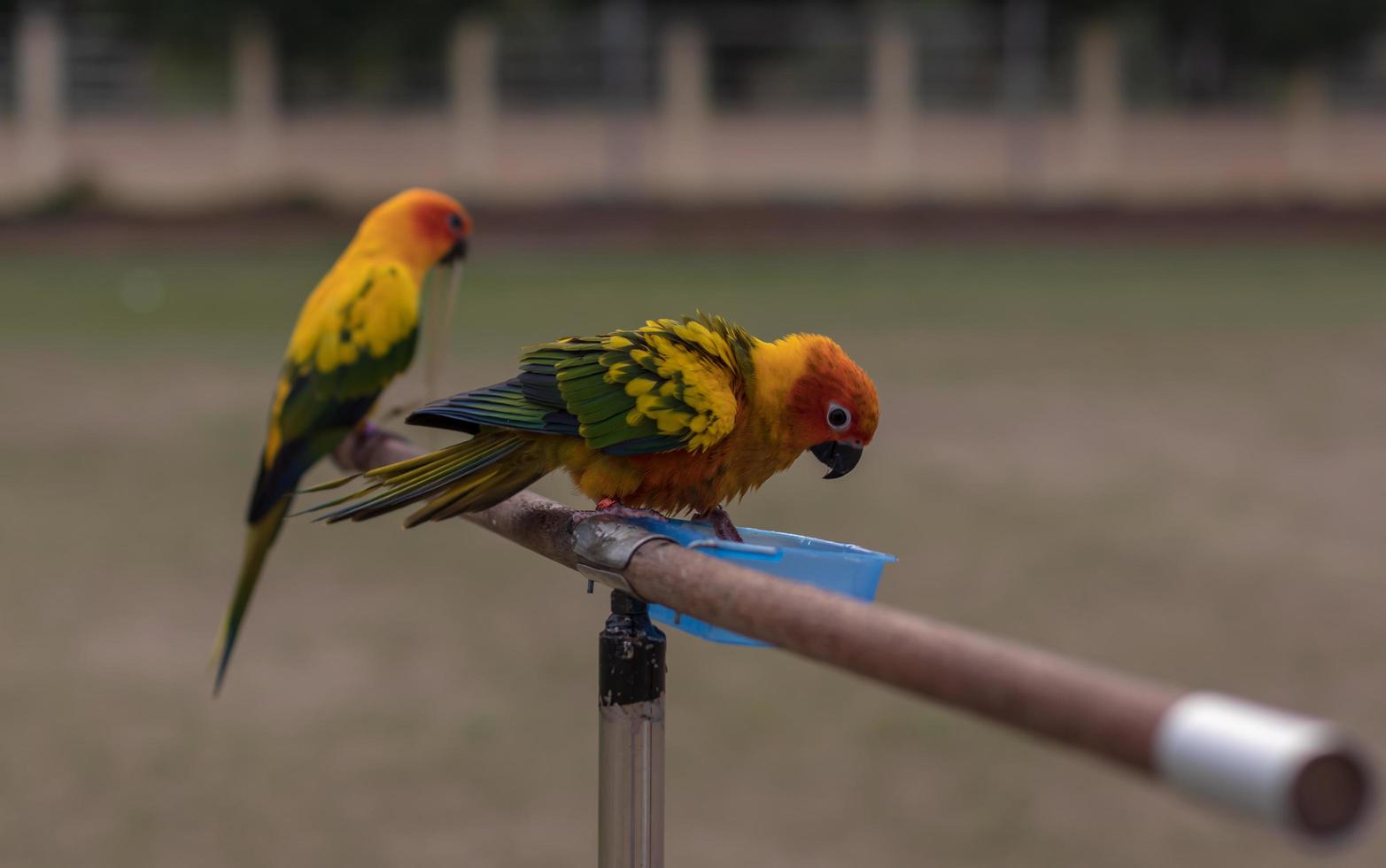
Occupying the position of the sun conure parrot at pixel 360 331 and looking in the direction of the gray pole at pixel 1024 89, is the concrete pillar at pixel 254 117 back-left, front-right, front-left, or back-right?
front-left

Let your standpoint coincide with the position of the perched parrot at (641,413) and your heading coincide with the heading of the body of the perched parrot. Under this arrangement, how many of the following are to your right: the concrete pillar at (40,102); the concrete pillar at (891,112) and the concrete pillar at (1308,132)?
0

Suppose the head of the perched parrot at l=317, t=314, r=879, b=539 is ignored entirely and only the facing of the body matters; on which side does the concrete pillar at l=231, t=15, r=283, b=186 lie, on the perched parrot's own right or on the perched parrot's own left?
on the perched parrot's own left

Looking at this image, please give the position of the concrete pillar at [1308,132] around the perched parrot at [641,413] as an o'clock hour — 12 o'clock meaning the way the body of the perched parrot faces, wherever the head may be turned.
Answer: The concrete pillar is roughly at 10 o'clock from the perched parrot.

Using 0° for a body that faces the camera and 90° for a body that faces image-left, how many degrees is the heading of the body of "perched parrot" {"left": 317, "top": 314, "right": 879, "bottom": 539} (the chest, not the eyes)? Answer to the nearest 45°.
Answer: approximately 270°

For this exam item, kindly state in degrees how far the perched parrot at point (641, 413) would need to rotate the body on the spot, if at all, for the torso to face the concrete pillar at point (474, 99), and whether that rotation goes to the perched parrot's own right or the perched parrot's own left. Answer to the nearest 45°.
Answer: approximately 90° to the perched parrot's own left

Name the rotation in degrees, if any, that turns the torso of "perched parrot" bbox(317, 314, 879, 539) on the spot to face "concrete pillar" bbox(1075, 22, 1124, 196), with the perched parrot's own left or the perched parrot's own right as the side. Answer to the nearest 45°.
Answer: approximately 90° to the perched parrot's own left

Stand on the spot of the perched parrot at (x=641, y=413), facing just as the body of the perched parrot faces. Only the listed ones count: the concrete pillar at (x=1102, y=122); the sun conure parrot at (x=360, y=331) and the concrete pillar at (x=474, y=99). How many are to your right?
0

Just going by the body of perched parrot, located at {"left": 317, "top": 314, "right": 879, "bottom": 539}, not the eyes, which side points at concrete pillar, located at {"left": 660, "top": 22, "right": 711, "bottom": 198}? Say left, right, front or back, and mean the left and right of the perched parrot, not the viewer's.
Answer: left

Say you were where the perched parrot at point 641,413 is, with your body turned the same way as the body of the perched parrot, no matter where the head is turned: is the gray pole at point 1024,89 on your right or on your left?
on your left

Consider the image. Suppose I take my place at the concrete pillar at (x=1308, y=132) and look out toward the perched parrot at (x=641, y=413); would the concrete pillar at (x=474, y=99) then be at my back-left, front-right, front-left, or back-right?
front-right

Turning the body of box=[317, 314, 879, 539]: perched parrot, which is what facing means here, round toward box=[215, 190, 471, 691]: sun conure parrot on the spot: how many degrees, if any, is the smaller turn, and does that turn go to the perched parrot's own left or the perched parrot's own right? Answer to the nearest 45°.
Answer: approximately 90° to the perched parrot's own left

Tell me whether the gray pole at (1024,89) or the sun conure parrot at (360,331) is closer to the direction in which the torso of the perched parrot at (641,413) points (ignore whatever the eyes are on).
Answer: the gray pole

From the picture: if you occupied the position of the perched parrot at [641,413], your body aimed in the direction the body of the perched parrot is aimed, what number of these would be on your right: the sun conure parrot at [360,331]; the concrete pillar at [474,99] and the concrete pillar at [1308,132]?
0
